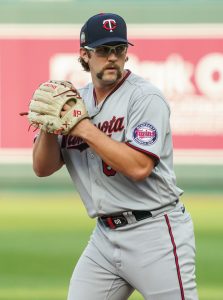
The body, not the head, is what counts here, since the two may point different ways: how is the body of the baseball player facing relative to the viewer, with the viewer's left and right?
facing the viewer and to the left of the viewer
